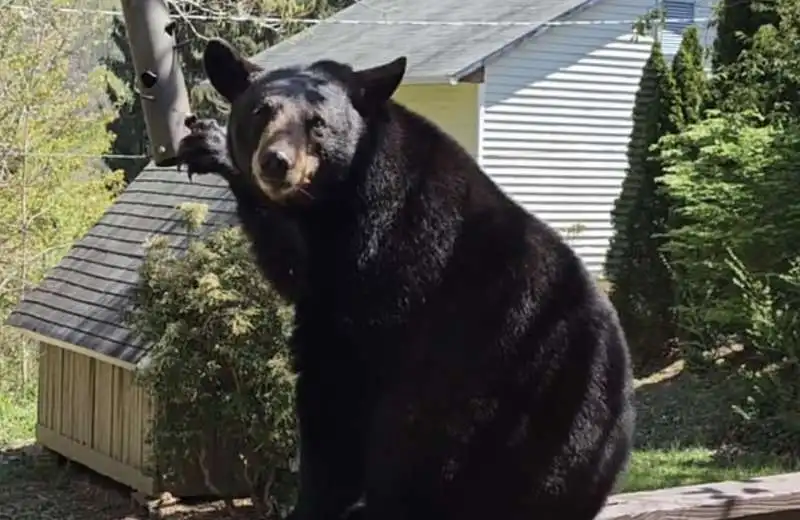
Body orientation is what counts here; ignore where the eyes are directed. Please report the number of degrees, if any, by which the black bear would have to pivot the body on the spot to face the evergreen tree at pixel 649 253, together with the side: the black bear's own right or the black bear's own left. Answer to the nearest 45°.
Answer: approximately 90° to the black bear's own right

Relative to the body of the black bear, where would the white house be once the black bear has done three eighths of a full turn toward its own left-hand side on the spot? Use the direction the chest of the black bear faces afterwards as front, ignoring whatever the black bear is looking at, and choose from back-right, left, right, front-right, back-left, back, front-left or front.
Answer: back-left

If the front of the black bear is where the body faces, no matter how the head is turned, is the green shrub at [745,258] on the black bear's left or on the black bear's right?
on the black bear's right

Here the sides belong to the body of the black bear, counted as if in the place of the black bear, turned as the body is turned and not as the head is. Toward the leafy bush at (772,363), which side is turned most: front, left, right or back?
right

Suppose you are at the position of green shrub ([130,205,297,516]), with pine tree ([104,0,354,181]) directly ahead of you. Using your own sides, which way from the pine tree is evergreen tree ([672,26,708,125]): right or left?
right
